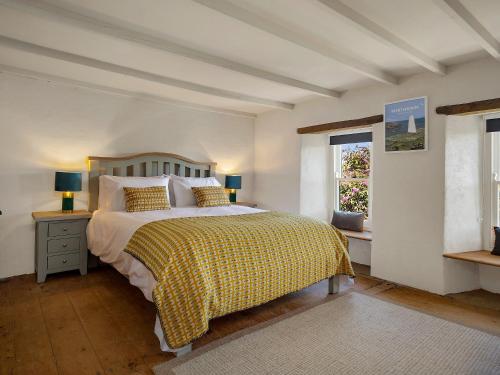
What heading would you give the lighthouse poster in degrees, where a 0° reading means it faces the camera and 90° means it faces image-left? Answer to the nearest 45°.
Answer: approximately 45°

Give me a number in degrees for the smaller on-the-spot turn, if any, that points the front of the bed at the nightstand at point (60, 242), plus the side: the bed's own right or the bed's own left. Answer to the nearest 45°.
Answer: approximately 180°

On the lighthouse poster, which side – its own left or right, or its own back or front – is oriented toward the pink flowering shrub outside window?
right

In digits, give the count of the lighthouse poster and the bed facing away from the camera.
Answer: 0

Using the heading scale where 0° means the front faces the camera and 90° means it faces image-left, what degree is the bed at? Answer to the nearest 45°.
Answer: approximately 315°

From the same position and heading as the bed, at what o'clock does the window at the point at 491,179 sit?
The window is roughly at 10 o'clock from the bed.

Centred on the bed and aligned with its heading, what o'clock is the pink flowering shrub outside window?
The pink flowering shrub outside window is roughly at 9 o'clock from the bed.

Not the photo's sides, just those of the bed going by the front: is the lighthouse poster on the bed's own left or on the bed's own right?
on the bed's own left

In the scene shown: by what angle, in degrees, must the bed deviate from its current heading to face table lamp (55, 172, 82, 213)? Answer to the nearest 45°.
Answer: approximately 180°

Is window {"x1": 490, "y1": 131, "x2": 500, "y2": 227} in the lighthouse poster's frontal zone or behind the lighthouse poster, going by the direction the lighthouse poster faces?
behind
